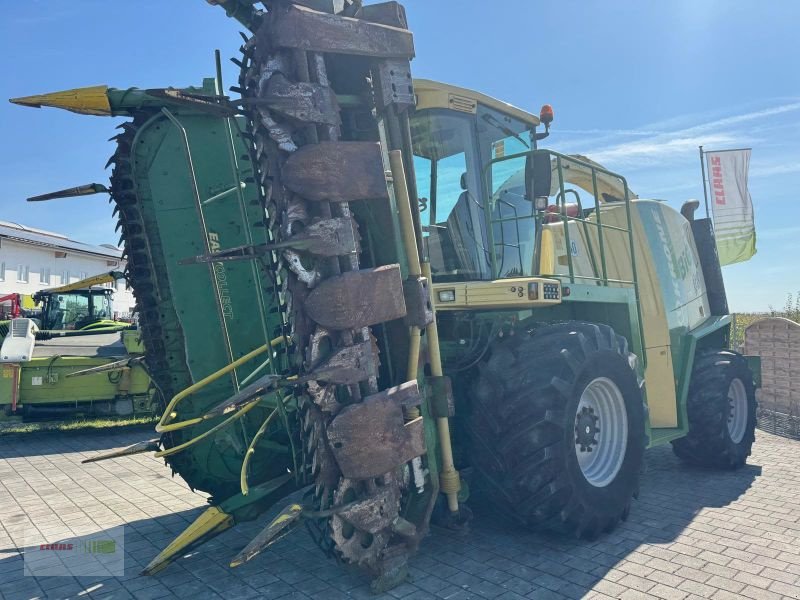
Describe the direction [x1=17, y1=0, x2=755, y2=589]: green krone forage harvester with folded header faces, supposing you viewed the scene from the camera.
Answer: facing the viewer and to the left of the viewer

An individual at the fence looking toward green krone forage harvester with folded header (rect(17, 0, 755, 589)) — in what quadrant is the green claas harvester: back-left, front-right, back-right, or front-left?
front-right

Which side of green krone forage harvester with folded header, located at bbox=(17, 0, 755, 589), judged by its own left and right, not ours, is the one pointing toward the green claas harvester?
right

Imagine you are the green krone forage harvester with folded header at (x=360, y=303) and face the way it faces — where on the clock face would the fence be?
The fence is roughly at 6 o'clock from the green krone forage harvester with folded header.

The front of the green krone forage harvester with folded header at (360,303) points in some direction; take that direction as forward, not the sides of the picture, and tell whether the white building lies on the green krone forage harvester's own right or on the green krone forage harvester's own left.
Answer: on the green krone forage harvester's own right

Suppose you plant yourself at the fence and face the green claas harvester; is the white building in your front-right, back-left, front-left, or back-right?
front-right
